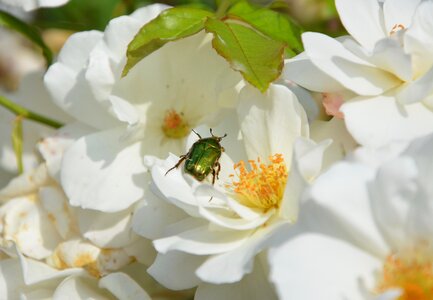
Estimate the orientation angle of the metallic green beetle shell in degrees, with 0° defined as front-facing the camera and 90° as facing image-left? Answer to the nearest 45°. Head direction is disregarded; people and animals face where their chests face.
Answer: approximately 225°
